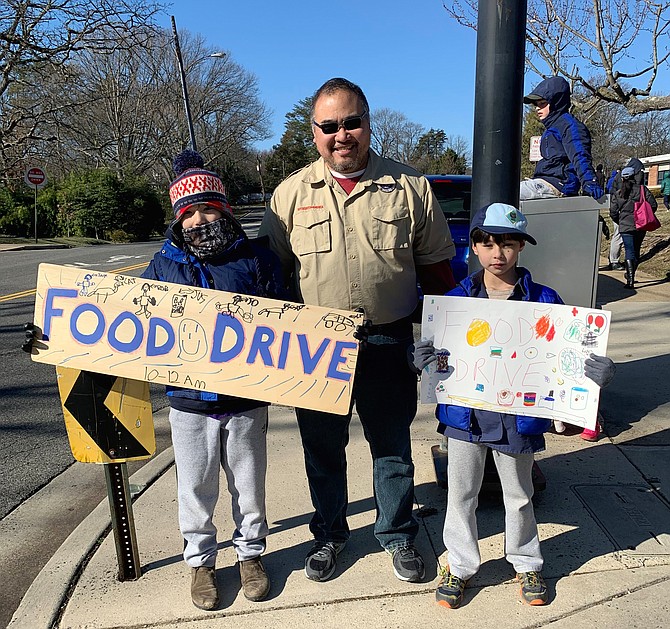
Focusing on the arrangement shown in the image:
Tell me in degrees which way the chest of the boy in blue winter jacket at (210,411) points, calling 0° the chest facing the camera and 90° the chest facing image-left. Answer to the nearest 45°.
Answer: approximately 0°

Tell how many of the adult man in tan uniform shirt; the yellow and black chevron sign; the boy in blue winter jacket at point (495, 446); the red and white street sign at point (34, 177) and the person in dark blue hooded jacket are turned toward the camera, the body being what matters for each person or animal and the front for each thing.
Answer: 4

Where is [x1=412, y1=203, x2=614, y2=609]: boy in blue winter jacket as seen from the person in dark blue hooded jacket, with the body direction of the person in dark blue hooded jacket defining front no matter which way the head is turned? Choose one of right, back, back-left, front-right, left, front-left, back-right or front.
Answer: left

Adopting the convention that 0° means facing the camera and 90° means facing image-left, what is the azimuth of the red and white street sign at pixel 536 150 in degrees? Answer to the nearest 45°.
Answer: approximately 0°

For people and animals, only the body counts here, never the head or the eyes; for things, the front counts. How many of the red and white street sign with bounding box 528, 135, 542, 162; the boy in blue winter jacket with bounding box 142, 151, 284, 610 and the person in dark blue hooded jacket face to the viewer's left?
1

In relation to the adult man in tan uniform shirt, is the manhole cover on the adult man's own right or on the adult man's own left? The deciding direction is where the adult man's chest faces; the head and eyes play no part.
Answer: on the adult man's own left

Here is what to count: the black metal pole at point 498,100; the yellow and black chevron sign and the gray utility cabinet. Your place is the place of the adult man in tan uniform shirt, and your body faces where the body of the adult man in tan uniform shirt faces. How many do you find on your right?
1

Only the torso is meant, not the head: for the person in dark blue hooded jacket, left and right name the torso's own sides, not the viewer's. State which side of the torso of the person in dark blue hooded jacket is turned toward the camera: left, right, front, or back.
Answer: left

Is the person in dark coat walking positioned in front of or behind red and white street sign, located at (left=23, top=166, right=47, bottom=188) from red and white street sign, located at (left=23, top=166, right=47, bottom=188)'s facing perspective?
in front
